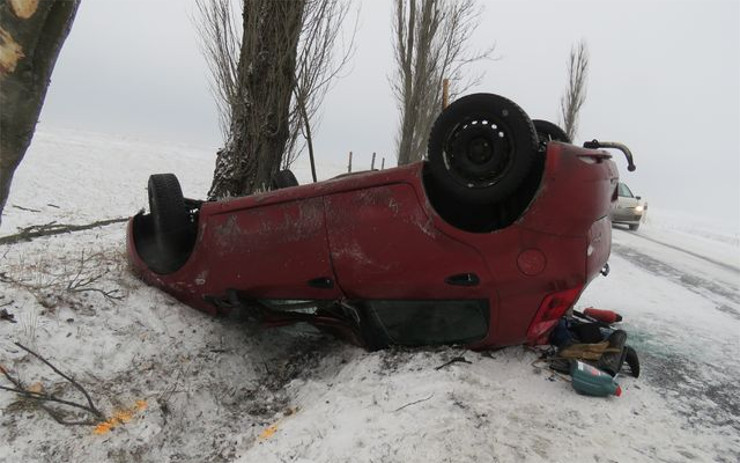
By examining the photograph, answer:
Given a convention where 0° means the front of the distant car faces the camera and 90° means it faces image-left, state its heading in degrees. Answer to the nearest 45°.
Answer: approximately 315°

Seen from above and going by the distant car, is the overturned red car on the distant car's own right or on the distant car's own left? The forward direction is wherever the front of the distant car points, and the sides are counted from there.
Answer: on the distant car's own right

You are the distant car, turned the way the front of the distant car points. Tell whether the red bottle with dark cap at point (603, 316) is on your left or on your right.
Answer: on your right

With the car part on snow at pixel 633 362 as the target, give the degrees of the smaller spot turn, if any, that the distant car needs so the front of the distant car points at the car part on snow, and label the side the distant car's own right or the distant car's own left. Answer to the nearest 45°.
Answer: approximately 45° to the distant car's own right

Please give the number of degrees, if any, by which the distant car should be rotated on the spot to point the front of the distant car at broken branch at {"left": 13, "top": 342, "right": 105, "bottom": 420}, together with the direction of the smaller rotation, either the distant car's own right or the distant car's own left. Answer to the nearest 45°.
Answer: approximately 45° to the distant car's own right

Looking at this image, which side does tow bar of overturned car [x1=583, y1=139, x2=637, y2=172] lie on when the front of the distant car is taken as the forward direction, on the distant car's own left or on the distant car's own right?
on the distant car's own right

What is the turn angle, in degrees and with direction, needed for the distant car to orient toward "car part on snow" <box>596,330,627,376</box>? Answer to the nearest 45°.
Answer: approximately 45° to its right

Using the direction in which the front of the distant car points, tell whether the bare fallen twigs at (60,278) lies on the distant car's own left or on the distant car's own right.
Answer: on the distant car's own right
